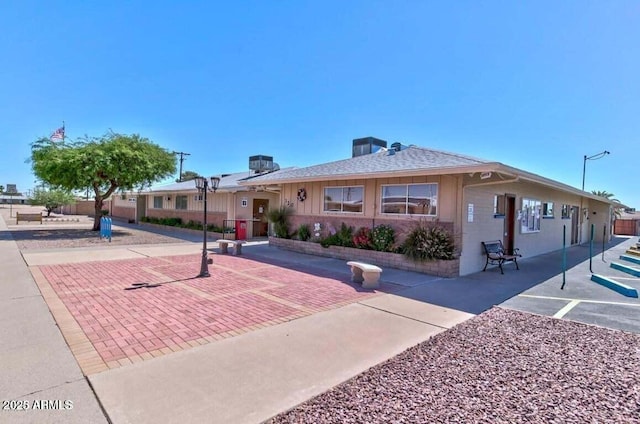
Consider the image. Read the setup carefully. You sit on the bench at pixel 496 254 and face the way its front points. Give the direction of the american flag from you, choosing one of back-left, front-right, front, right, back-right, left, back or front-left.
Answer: back-right

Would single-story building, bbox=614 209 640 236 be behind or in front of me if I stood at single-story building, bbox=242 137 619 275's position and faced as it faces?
behind

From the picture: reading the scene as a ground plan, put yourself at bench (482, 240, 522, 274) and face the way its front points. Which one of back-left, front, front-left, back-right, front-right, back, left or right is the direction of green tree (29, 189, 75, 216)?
back-right

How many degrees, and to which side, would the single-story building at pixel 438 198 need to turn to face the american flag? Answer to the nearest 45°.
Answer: approximately 45° to its right

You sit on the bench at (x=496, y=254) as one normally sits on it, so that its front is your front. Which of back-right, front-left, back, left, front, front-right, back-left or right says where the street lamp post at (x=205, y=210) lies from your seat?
right

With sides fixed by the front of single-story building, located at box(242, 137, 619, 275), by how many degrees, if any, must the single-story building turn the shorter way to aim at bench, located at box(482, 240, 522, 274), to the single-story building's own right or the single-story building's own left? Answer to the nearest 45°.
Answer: approximately 45° to the single-story building's own left

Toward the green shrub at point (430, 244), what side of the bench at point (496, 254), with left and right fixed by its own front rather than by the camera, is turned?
right

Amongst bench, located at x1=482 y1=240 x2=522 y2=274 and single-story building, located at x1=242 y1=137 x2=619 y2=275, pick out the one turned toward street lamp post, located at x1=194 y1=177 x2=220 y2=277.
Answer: the single-story building

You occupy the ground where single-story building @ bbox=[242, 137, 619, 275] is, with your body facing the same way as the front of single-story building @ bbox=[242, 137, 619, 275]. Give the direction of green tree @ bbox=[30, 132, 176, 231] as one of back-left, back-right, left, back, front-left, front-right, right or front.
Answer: front-right

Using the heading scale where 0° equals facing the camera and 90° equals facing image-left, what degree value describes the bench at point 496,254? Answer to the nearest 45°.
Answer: approximately 315°

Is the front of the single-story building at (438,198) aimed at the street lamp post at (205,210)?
yes

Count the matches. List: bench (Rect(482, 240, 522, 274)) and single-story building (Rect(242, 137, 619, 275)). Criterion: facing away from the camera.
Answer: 0
